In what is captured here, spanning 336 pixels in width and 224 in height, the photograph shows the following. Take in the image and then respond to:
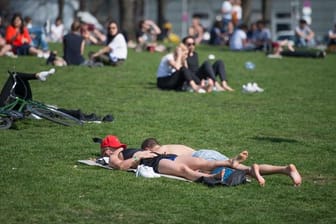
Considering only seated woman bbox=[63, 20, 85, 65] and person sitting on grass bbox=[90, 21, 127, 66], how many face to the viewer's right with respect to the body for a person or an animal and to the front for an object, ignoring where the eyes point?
0

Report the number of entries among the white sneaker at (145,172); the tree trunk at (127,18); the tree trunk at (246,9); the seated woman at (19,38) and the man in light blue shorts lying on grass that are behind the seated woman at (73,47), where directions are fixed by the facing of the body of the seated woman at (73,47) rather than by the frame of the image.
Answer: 2

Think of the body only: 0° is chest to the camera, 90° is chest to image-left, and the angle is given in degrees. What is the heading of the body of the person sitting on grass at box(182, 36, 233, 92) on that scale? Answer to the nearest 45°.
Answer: approximately 315°

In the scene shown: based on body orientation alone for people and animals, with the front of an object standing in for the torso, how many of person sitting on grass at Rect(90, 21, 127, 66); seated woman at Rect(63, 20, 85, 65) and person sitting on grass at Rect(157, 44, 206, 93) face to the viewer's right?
1

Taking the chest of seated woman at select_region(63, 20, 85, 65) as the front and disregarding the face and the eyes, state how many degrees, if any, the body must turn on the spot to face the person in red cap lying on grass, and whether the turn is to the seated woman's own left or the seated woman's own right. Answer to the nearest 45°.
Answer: approximately 180°

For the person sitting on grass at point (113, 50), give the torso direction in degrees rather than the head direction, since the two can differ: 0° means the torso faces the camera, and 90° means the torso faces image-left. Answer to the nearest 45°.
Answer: approximately 90°

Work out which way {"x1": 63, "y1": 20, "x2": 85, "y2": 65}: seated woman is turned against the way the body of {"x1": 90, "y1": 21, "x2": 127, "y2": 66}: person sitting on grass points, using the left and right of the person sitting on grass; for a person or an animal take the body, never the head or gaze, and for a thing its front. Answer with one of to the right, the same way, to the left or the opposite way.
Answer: to the right

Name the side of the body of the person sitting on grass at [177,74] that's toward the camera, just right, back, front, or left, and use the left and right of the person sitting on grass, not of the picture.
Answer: right

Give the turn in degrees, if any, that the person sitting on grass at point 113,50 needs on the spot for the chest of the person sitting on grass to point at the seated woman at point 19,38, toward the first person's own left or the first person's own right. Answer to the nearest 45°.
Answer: approximately 45° to the first person's own right

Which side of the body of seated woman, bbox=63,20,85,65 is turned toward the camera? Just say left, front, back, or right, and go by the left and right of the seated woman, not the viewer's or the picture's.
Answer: back

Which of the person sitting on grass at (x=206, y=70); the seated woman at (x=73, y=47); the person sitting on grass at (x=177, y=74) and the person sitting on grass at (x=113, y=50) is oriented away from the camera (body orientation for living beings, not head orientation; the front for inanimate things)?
the seated woman
